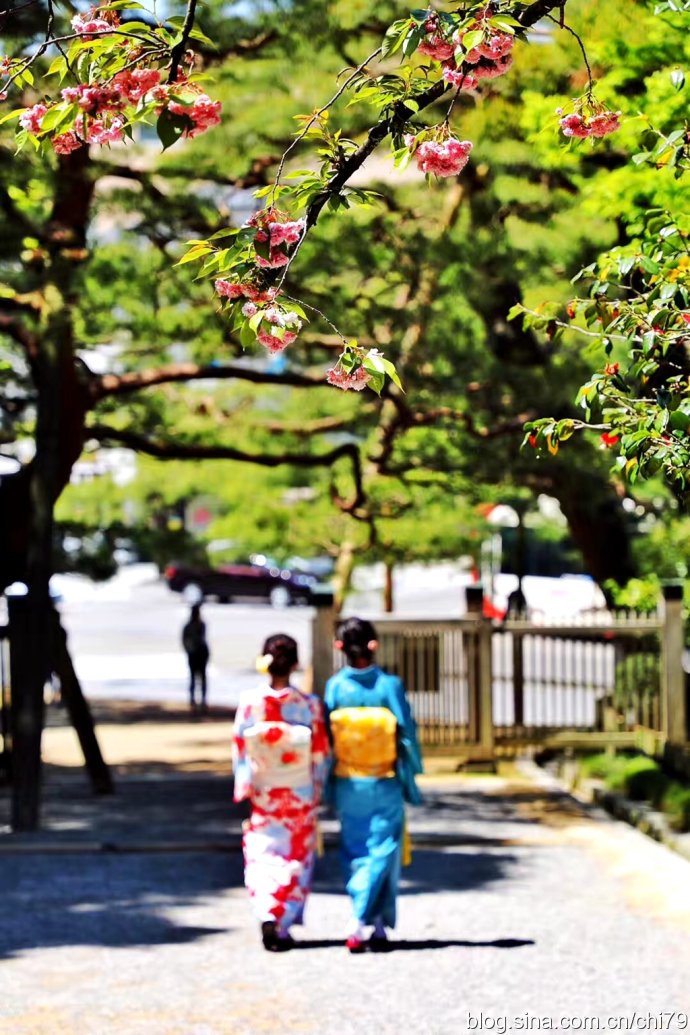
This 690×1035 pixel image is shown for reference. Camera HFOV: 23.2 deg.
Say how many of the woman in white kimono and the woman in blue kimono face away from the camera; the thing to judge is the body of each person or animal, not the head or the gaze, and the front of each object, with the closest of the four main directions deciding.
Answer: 2

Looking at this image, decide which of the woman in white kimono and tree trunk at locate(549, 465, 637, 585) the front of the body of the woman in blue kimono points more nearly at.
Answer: the tree trunk

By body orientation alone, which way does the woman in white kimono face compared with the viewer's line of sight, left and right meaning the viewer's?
facing away from the viewer

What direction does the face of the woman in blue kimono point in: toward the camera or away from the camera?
away from the camera

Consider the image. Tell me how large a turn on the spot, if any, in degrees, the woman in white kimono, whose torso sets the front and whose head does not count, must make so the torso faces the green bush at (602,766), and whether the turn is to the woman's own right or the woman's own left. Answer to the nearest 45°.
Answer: approximately 45° to the woman's own right

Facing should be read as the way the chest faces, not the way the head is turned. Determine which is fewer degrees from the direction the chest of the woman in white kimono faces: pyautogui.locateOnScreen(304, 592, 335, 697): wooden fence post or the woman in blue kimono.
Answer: the wooden fence post

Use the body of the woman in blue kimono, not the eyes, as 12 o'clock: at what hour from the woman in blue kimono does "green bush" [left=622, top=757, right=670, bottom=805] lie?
The green bush is roughly at 1 o'clock from the woman in blue kimono.

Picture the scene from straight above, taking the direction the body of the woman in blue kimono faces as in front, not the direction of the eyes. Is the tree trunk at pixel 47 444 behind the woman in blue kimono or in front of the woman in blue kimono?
in front

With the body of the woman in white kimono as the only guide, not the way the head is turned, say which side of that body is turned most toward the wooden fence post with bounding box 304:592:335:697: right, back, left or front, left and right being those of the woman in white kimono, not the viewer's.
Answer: front

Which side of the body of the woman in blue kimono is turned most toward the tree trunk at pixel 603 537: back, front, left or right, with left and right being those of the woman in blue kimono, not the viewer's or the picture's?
front

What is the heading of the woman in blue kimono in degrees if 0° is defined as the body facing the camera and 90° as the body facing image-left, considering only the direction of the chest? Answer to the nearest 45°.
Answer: approximately 180°

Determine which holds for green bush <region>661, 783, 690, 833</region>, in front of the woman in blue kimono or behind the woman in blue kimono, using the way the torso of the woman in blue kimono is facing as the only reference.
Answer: in front

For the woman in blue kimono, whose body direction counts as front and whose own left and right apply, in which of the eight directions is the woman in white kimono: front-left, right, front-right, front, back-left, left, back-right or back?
left

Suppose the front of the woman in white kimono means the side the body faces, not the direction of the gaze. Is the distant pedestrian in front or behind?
in front

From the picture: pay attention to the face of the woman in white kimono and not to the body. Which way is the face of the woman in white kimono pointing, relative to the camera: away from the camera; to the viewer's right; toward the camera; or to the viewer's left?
away from the camera
